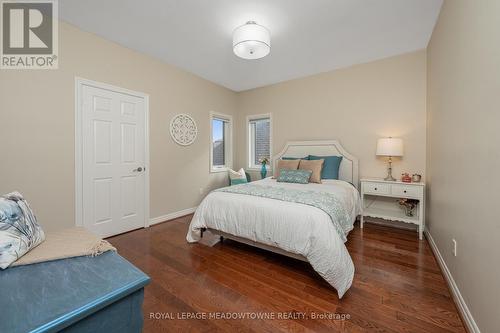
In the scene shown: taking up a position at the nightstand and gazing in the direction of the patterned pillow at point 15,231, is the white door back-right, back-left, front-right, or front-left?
front-right

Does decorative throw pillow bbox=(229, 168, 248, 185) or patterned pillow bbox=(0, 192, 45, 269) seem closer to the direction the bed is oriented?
the patterned pillow

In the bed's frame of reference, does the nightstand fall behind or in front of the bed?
behind

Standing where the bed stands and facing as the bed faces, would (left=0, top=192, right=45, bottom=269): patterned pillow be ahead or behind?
ahead

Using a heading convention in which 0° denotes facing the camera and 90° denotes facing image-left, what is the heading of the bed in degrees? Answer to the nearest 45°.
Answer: approximately 45°

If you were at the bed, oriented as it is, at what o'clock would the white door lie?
The white door is roughly at 2 o'clock from the bed.

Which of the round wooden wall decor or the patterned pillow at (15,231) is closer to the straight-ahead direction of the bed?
the patterned pillow

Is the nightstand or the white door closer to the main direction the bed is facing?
the white door

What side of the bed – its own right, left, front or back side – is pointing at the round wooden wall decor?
right

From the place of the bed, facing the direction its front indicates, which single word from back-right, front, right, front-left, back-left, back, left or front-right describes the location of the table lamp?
back
